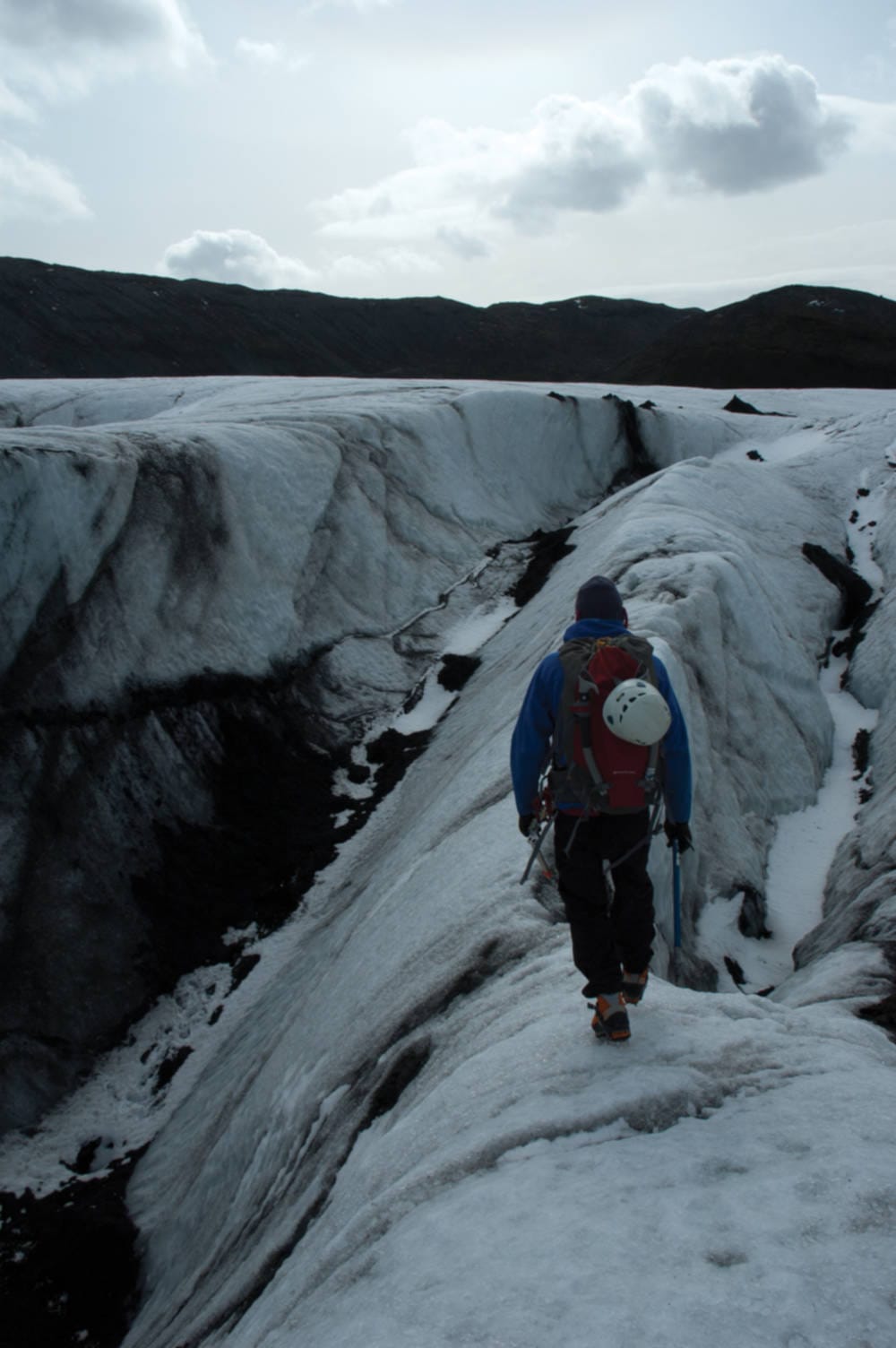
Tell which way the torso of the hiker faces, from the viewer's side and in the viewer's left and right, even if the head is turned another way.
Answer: facing away from the viewer
